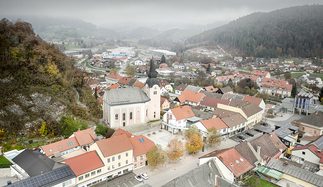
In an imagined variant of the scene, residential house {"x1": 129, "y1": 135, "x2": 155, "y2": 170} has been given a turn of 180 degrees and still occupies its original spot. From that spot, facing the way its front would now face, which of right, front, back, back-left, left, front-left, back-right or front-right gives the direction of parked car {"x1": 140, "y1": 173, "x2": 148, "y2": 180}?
back-left

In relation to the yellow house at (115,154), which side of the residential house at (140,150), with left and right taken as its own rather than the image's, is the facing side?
right

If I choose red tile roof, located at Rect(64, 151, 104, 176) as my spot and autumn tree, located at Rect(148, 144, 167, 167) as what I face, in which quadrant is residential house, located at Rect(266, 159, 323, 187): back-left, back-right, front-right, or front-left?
front-right

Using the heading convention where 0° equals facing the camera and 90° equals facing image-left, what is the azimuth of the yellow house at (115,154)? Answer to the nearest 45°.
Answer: approximately 315°

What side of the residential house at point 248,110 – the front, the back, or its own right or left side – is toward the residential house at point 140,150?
right

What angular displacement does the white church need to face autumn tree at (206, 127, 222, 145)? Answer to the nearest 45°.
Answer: approximately 45° to its right

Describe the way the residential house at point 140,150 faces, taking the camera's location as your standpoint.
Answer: facing the viewer and to the right of the viewer

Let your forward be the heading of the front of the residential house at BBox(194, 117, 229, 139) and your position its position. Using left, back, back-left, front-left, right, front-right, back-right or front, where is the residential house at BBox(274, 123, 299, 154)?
front-left

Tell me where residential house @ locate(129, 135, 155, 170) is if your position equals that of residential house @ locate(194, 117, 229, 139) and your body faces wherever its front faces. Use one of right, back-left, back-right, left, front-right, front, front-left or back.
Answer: right

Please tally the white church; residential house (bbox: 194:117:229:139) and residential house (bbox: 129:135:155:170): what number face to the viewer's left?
0

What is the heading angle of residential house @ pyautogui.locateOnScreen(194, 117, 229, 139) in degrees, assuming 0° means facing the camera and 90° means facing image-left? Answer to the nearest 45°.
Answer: approximately 315°

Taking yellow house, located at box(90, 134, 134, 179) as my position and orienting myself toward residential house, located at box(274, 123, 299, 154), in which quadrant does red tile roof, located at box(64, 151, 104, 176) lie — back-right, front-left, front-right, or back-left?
back-right

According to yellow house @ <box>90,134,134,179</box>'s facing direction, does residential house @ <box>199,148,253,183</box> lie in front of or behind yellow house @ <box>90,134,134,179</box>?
in front

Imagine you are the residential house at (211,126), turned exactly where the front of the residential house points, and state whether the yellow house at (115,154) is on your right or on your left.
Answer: on your right

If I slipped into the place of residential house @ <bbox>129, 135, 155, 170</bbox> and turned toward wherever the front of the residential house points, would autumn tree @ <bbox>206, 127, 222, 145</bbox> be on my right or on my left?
on my left

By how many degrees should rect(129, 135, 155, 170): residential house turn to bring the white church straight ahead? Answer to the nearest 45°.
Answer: approximately 135° to its left

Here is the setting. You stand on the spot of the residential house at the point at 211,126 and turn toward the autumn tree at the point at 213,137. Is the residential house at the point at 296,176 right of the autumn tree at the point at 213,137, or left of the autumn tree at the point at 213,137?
left
